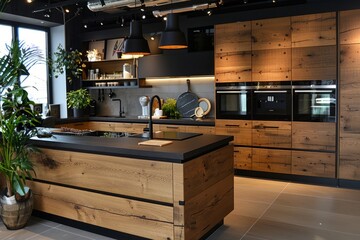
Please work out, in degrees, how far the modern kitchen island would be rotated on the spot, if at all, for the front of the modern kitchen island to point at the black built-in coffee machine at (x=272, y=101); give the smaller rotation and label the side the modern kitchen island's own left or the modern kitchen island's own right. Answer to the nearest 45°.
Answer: approximately 180°

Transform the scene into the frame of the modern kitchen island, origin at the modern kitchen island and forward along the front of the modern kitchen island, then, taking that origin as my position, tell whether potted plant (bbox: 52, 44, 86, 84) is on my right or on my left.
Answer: on my right

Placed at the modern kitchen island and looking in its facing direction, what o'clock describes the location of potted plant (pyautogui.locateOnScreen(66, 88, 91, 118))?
The potted plant is roughly at 4 o'clock from the modern kitchen island.

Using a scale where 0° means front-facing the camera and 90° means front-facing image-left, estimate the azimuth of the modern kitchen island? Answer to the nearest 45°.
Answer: approximately 45°

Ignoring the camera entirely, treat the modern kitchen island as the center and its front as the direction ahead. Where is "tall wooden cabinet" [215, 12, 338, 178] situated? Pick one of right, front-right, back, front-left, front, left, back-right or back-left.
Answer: back

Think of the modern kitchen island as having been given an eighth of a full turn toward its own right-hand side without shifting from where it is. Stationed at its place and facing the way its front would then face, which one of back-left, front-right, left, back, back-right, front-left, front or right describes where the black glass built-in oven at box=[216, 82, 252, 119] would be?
back-right

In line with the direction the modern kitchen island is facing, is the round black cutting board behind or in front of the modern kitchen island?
behind

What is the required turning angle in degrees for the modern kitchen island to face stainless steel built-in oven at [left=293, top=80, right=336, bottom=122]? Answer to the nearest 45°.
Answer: approximately 180°

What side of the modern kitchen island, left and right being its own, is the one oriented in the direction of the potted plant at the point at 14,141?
right

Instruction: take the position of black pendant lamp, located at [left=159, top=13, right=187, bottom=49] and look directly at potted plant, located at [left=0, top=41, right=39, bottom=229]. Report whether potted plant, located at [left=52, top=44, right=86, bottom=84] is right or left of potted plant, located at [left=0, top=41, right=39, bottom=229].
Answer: right
